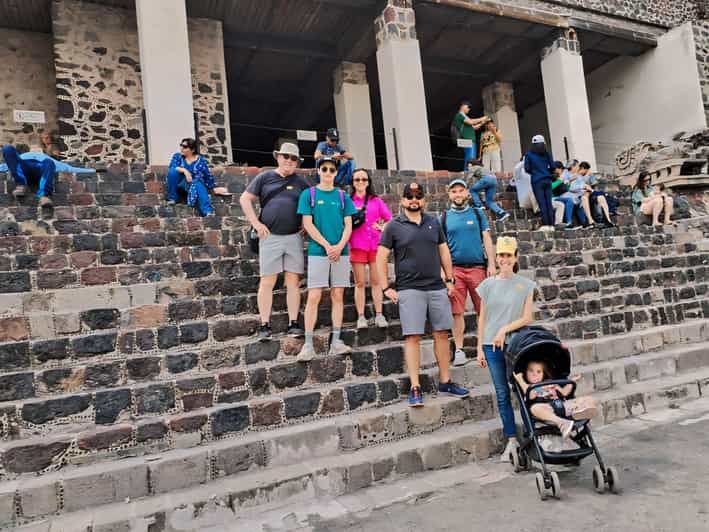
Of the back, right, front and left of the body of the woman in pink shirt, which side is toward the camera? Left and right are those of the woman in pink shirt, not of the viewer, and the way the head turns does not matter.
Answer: front

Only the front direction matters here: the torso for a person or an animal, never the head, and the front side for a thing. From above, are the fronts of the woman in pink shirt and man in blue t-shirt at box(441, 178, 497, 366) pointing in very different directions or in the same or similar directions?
same or similar directions

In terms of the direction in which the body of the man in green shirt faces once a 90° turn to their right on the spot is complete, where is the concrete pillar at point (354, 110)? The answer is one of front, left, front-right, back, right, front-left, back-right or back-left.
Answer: back-right

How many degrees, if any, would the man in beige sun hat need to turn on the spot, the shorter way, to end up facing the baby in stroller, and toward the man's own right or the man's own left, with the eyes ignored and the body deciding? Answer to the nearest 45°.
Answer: approximately 45° to the man's own left

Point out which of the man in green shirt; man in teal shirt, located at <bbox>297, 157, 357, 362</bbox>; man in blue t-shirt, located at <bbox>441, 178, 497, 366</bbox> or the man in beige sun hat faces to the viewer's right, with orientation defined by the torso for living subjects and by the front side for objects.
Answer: the man in green shirt

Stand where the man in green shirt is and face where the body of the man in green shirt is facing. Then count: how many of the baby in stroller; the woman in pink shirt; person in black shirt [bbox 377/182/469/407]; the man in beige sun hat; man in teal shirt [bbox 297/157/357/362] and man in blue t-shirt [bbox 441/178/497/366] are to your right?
6

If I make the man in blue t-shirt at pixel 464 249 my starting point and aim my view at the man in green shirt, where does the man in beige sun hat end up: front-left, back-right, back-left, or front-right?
back-left

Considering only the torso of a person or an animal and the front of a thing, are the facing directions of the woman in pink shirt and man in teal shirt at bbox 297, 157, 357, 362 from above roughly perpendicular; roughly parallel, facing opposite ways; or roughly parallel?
roughly parallel

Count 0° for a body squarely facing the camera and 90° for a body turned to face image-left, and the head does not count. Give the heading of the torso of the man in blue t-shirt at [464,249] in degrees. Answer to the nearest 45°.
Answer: approximately 0°

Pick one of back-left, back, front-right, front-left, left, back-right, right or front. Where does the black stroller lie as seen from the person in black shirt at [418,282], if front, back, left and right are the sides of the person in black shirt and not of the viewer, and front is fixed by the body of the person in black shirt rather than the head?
front-left

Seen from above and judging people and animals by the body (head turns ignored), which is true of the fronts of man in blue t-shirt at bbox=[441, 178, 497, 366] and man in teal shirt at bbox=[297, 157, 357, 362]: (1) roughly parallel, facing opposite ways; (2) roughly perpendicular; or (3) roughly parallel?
roughly parallel

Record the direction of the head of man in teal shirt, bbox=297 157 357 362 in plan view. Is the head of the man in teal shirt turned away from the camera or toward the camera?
toward the camera

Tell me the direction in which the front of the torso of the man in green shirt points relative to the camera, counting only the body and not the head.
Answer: to the viewer's right

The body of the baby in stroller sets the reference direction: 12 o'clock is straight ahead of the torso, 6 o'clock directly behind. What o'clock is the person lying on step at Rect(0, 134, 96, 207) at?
The person lying on step is roughly at 5 o'clock from the baby in stroller.

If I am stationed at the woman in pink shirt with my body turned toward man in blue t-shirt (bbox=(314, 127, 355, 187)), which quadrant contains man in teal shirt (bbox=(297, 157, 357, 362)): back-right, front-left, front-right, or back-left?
back-left

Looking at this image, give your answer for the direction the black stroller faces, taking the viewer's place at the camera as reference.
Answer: facing the viewer and to the right of the viewer
